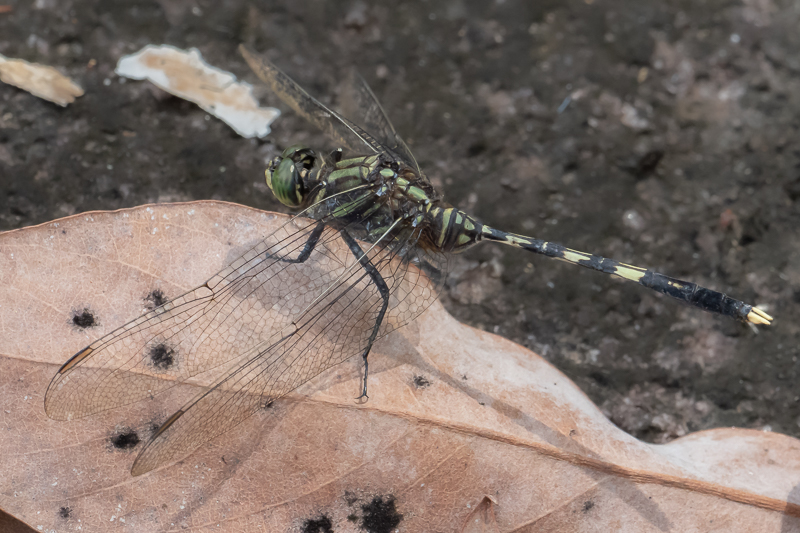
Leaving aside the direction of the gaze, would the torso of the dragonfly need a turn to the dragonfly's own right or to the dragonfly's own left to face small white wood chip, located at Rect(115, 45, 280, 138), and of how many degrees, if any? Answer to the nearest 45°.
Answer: approximately 45° to the dragonfly's own right

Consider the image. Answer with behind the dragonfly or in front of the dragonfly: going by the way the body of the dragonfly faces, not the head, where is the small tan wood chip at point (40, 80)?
in front

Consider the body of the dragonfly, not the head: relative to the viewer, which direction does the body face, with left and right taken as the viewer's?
facing to the left of the viewer
